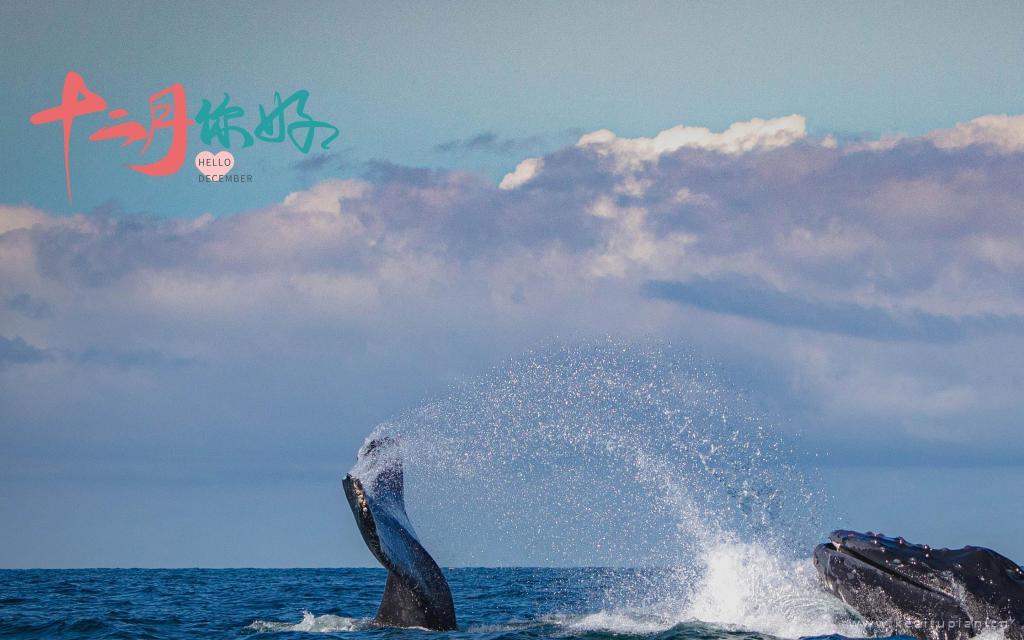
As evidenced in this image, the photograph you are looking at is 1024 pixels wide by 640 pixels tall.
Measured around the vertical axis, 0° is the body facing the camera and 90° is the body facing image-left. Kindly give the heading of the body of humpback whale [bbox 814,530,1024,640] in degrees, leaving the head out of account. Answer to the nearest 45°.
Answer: approximately 90°

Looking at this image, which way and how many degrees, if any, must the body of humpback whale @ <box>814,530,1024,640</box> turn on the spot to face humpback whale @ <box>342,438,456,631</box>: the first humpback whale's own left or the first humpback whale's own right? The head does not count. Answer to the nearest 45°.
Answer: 0° — it already faces it
